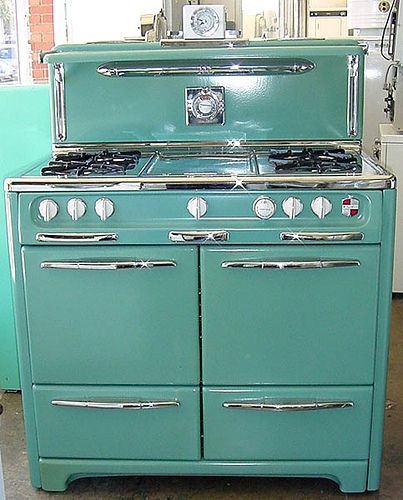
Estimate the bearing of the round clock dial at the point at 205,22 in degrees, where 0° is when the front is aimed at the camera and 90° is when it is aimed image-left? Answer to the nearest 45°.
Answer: approximately 0°

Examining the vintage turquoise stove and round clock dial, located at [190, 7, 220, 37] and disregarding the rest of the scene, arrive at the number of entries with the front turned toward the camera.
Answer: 2

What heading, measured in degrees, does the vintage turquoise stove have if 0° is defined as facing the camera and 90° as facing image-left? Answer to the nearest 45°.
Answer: approximately 0°
